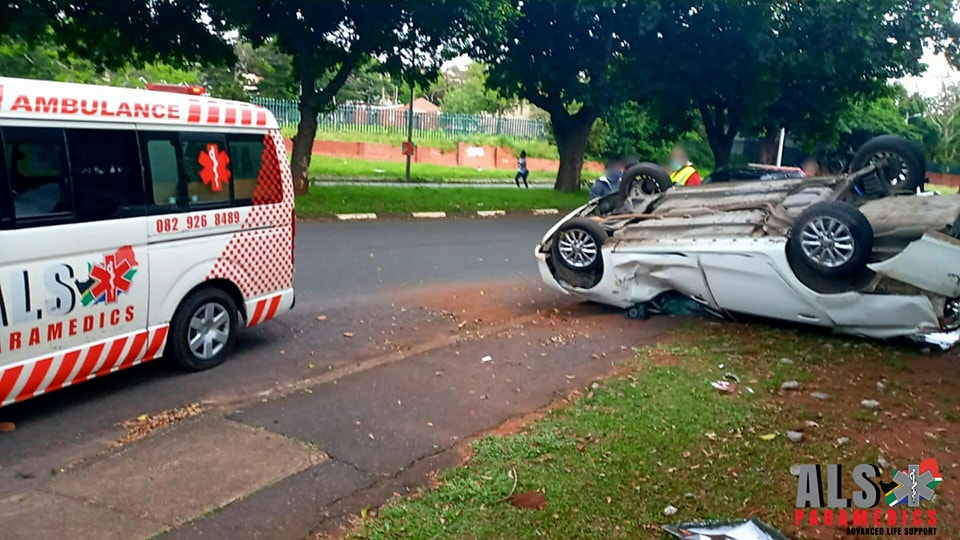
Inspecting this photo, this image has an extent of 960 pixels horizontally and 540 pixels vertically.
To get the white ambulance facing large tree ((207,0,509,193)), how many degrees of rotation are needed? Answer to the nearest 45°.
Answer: approximately 135° to its right

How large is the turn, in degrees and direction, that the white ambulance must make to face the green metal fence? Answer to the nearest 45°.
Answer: approximately 135° to its right

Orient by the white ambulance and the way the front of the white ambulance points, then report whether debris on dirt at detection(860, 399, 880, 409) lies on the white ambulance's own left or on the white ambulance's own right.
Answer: on the white ambulance's own left

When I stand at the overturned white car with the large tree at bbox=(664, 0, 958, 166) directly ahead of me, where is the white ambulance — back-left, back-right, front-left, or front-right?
back-left

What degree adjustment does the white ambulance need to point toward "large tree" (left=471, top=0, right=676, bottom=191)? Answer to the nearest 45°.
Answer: approximately 180°

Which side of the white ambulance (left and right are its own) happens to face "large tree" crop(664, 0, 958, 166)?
back

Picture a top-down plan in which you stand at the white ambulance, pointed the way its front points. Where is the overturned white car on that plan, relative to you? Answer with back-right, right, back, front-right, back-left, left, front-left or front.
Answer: back-left

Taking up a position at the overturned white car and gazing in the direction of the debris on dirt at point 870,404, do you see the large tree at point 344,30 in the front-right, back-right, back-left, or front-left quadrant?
back-right

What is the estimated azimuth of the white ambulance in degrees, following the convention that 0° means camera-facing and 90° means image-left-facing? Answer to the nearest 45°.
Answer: approximately 45°
